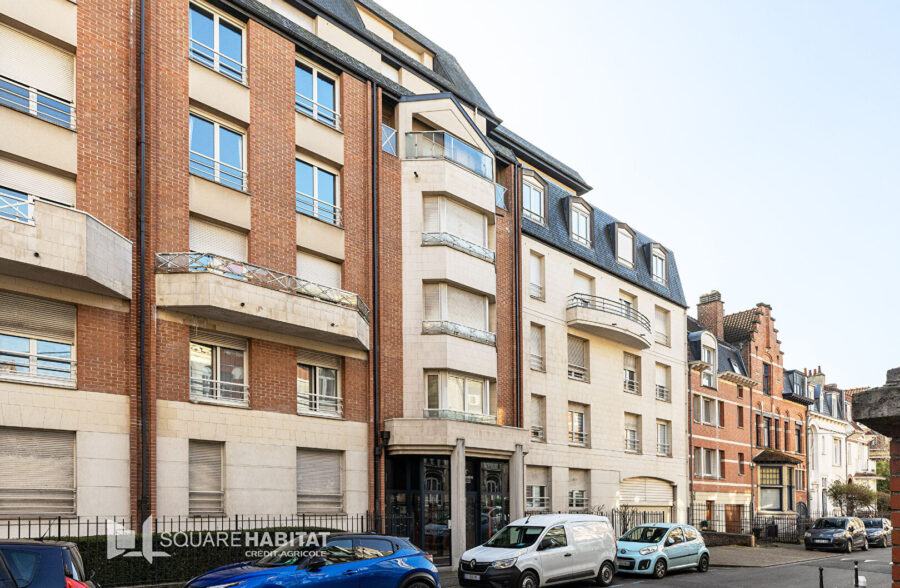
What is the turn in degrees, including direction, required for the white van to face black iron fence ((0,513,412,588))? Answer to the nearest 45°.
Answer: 0° — it already faces it

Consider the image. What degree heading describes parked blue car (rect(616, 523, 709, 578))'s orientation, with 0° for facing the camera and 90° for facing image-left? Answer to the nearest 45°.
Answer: approximately 45°

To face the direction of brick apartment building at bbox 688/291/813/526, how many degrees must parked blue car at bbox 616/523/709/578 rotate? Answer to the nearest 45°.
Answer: approximately 135° to its right

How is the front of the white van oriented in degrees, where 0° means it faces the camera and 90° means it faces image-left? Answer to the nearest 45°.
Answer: approximately 45°

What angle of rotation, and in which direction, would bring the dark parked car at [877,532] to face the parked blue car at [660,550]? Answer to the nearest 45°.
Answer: approximately 45° to its left
